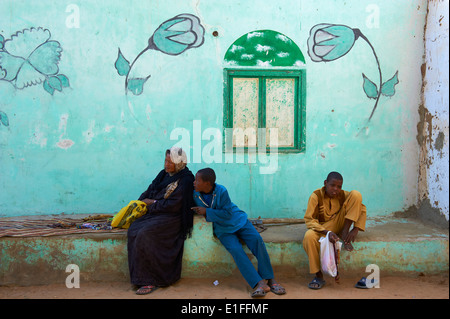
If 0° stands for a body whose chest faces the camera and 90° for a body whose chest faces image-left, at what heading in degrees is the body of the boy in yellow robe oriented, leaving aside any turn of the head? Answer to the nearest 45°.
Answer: approximately 0°

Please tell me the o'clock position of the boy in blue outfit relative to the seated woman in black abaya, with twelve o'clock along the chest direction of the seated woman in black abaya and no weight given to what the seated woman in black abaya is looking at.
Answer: The boy in blue outfit is roughly at 8 o'clock from the seated woman in black abaya.

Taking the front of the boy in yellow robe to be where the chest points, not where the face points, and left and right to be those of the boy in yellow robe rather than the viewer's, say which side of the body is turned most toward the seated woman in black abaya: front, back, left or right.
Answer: right

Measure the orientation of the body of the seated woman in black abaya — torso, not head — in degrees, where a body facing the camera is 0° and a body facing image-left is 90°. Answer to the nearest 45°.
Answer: approximately 45°
